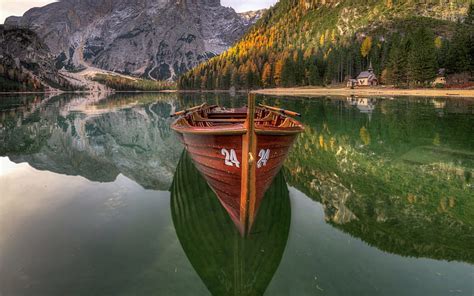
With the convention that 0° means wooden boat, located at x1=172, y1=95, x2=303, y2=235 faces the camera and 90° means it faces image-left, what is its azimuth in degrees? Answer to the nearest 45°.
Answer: approximately 0°
